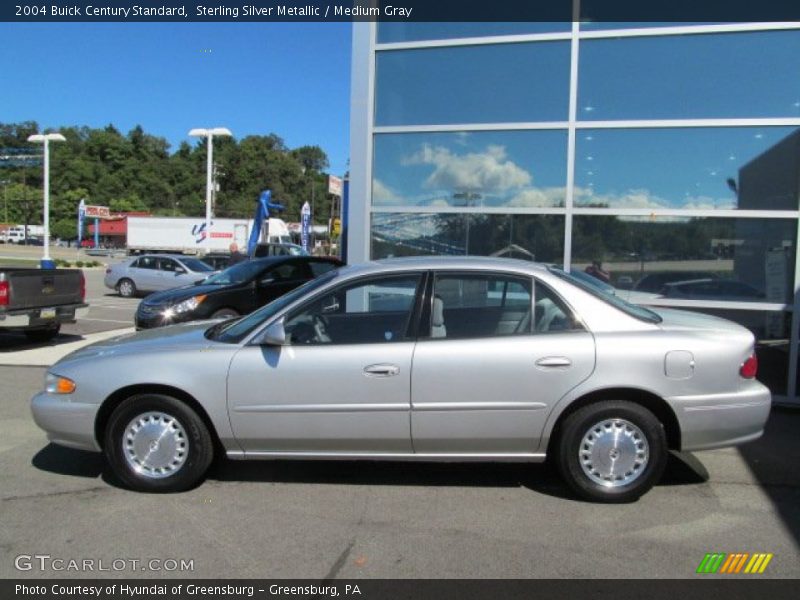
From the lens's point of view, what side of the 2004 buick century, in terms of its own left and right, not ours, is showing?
left

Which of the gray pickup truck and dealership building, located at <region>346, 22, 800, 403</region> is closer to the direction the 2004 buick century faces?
the gray pickup truck

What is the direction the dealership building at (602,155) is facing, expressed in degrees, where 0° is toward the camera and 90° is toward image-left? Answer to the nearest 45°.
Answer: approximately 0°

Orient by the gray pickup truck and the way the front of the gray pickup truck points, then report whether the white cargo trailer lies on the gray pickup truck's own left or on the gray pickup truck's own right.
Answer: on the gray pickup truck's own right

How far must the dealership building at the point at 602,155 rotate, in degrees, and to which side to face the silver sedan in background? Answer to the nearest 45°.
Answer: approximately 135° to its right

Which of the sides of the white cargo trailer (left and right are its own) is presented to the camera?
right

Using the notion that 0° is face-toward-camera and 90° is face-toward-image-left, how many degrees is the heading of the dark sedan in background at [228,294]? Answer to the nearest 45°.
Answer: approximately 45°

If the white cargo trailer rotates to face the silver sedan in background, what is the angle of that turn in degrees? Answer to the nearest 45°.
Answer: approximately 90° to its right

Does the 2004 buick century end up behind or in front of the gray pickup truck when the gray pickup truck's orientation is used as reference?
behind

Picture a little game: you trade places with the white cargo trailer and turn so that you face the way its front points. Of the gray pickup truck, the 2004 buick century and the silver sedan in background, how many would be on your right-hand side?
3

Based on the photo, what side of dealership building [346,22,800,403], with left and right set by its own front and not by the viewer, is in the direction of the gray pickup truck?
right

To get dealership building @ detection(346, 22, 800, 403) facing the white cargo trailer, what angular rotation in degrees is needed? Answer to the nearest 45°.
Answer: approximately 135° to its right

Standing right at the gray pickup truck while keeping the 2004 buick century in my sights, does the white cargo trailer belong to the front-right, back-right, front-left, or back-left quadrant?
back-left

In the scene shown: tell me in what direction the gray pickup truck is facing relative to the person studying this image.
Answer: facing away from the viewer and to the left of the viewer
